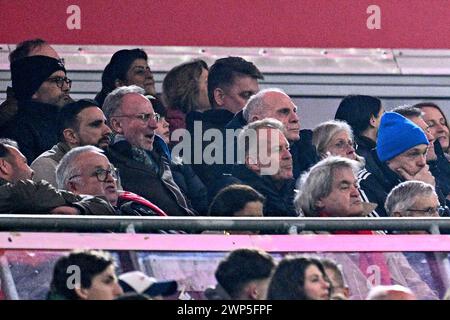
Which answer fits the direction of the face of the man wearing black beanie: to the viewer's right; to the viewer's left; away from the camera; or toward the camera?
to the viewer's right

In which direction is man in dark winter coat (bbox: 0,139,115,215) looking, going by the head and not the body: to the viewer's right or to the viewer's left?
to the viewer's right

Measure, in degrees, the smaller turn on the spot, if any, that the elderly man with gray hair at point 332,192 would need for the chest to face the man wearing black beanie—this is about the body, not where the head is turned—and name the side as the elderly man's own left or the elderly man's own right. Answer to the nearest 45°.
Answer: approximately 135° to the elderly man's own right

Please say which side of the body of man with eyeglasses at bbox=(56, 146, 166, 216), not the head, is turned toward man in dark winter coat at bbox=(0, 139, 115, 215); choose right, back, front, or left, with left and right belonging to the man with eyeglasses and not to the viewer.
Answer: right

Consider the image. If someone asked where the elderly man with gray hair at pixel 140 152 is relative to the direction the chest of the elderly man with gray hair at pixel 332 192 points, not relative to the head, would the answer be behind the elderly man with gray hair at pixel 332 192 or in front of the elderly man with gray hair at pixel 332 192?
behind

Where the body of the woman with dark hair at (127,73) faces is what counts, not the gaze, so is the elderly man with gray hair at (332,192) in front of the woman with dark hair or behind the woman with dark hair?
in front

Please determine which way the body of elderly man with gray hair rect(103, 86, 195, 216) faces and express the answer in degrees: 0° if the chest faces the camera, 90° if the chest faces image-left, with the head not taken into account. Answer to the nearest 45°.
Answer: approximately 315°

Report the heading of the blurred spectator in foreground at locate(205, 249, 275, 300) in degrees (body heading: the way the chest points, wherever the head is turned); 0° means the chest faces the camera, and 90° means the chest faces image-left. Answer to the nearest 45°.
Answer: approximately 225°

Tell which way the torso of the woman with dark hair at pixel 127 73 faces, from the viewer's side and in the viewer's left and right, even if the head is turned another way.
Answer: facing the viewer and to the right of the viewer

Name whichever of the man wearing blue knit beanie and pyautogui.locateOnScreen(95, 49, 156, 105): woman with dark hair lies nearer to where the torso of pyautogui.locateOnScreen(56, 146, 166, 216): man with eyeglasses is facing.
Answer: the man wearing blue knit beanie
